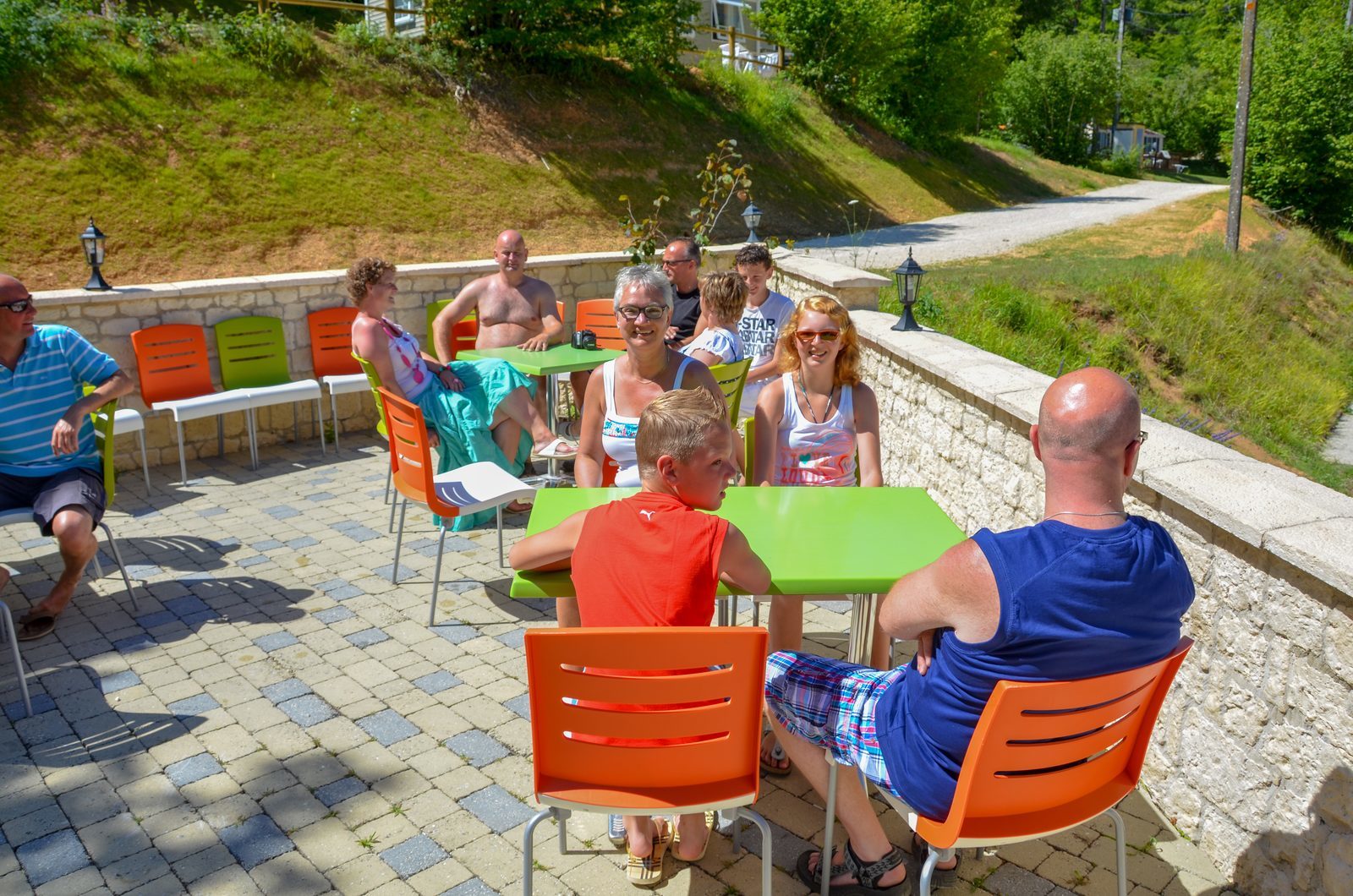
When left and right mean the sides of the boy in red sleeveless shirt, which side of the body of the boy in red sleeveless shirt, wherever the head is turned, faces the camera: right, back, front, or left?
back

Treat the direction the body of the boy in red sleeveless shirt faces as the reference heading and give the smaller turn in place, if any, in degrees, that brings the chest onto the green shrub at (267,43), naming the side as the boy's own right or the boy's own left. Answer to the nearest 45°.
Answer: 0° — they already face it

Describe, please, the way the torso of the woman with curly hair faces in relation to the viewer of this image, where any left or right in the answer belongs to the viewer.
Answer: facing to the right of the viewer

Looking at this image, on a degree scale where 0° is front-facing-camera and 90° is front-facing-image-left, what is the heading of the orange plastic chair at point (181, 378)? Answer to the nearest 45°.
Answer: approximately 315°

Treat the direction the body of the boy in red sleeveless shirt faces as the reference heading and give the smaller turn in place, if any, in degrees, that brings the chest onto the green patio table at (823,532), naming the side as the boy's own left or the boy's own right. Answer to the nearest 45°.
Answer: approximately 45° to the boy's own right

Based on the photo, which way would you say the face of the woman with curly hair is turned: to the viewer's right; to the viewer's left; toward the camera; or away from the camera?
to the viewer's right

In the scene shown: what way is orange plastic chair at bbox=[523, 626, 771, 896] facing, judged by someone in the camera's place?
facing away from the viewer

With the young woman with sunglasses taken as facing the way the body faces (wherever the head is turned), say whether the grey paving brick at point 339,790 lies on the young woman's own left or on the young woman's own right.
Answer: on the young woman's own right

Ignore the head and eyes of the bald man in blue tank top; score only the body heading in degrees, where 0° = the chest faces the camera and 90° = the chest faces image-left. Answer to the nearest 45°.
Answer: approximately 135°
